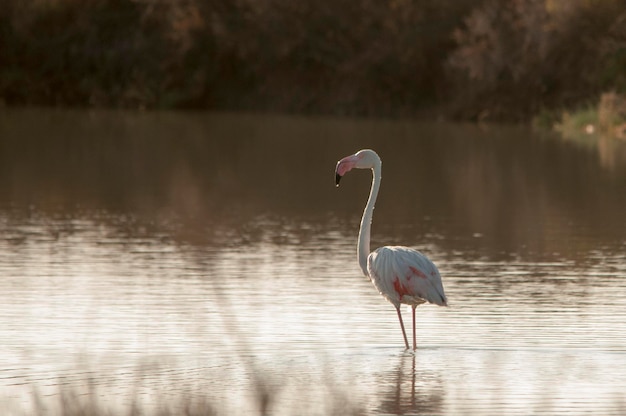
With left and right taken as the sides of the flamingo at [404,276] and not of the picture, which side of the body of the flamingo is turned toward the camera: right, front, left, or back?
left
